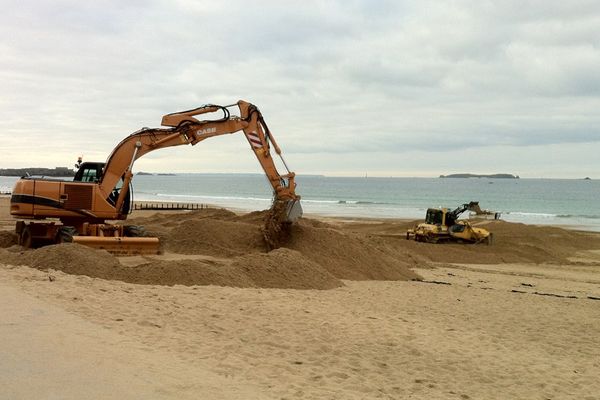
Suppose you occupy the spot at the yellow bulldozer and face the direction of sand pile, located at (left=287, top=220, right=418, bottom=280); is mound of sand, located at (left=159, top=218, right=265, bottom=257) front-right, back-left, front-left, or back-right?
front-right

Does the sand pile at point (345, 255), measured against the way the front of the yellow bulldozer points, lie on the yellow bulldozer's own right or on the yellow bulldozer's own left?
on the yellow bulldozer's own right
